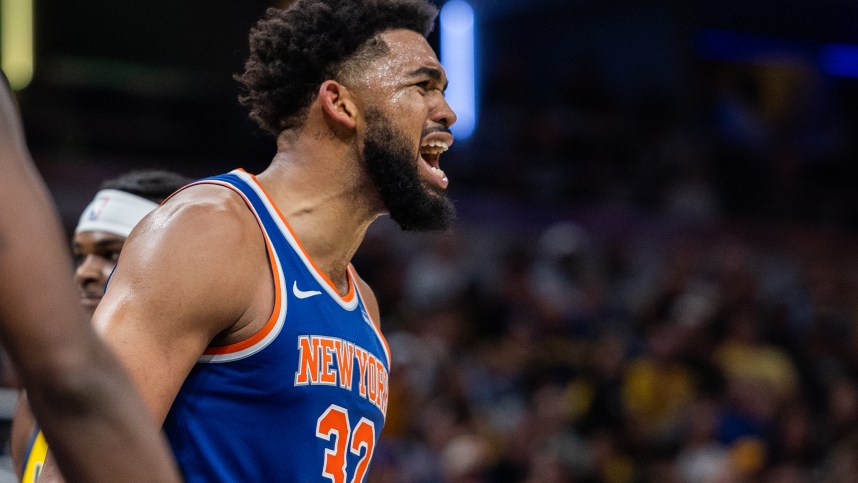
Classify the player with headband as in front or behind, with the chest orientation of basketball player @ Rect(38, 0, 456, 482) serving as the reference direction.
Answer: behind

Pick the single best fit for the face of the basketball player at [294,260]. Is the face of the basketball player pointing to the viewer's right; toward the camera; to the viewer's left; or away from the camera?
to the viewer's right

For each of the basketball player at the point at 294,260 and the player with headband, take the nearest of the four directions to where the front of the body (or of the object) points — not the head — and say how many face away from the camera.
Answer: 0

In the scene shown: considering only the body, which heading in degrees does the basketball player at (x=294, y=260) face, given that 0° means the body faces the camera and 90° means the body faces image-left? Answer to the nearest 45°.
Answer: approximately 315°

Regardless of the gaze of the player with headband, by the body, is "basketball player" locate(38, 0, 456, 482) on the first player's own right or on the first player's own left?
on the first player's own left

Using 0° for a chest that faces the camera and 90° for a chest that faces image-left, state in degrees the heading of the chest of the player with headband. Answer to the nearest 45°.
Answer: approximately 45°
